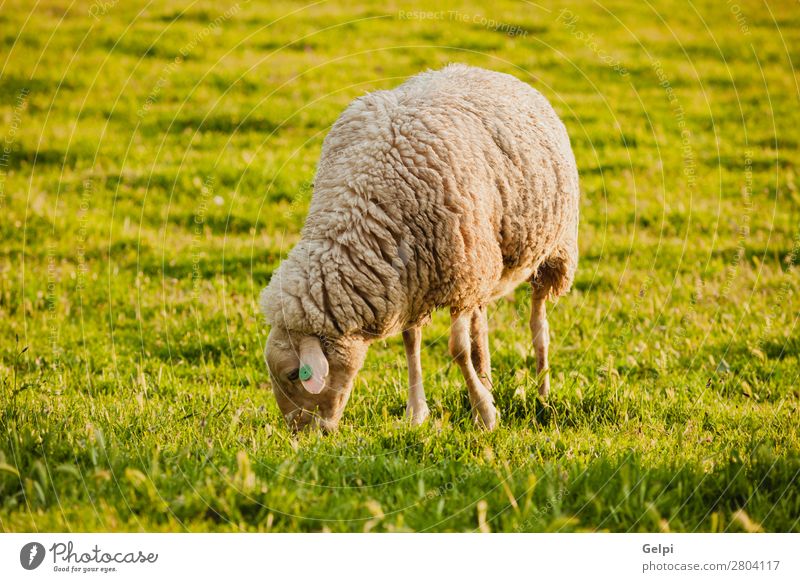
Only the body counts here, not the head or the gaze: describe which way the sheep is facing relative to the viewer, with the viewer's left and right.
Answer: facing the viewer and to the left of the viewer
